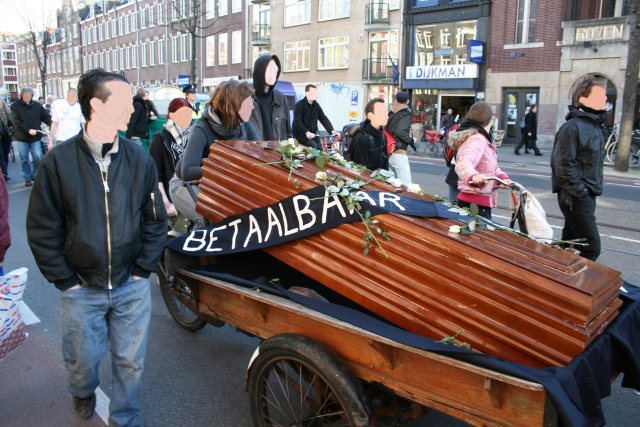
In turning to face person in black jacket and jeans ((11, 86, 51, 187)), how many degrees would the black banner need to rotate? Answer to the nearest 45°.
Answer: approximately 135° to its right

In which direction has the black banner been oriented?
toward the camera

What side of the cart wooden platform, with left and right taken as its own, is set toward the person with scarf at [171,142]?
back

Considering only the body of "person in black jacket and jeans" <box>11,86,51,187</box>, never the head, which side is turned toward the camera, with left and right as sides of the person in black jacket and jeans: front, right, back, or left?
front

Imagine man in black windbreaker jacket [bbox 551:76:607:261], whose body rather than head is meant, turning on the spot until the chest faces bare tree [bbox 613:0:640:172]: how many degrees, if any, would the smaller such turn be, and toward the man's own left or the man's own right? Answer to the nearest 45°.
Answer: approximately 135° to the man's own left

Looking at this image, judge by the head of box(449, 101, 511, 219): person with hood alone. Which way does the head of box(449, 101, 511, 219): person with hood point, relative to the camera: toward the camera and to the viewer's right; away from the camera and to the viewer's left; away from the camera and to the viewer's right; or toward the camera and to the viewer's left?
away from the camera and to the viewer's right

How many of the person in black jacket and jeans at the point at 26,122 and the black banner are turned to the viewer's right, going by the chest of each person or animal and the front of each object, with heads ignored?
0

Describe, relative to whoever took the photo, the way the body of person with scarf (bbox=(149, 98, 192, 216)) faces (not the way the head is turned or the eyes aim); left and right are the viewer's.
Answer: facing the viewer and to the right of the viewer
